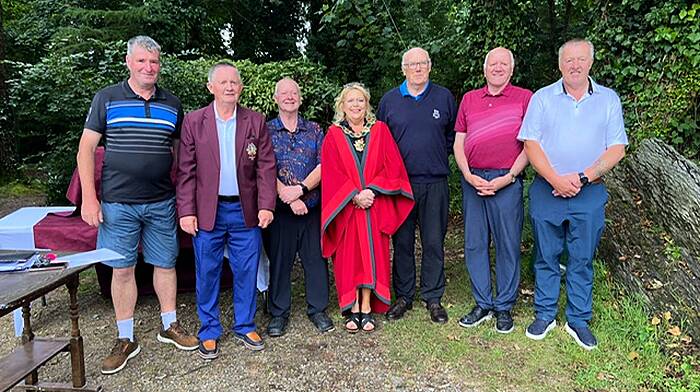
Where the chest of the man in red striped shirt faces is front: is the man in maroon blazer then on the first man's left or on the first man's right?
on the first man's right

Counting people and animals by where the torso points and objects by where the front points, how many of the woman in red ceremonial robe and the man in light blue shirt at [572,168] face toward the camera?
2

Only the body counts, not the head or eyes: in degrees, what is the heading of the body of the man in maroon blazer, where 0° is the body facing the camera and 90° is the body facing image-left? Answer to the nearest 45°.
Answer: approximately 0°

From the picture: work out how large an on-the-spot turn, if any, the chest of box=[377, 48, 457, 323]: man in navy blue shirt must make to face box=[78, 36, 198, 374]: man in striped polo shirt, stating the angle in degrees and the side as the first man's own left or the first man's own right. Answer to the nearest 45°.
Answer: approximately 45° to the first man's own right
